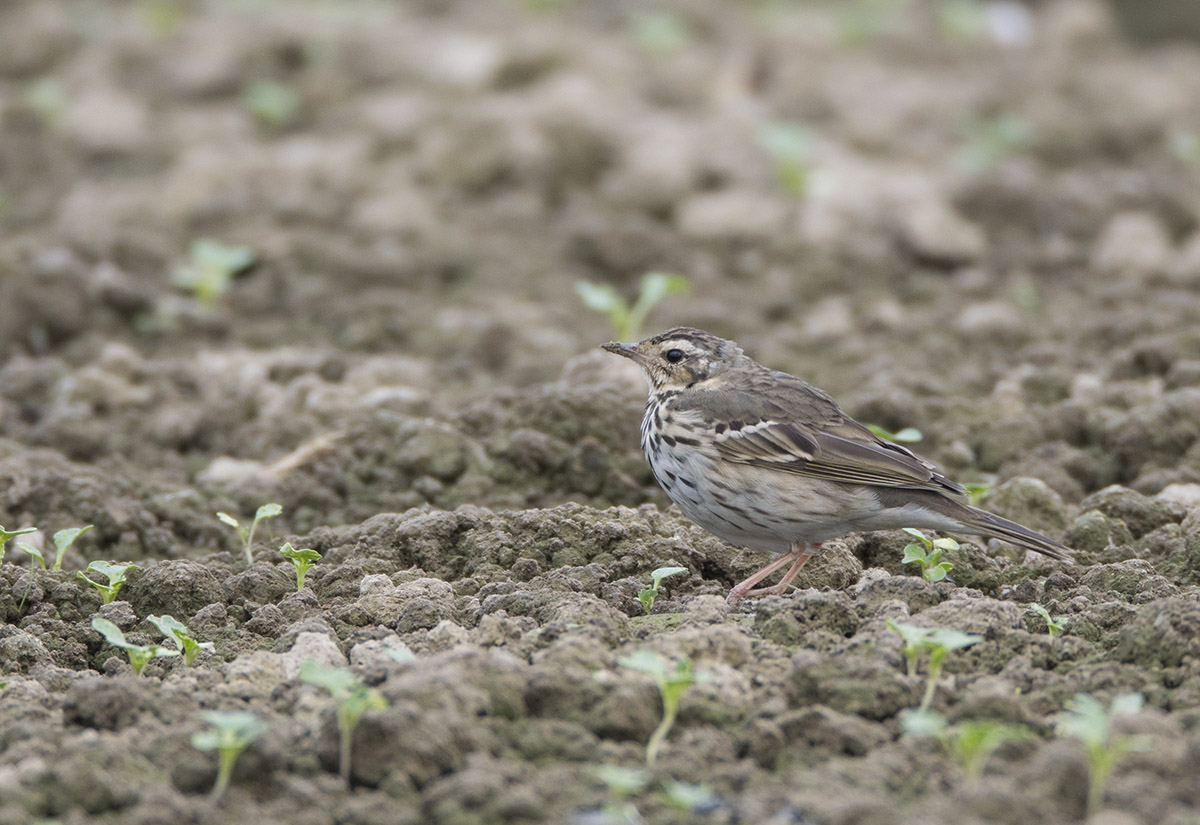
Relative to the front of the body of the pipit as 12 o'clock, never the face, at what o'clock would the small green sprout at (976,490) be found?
The small green sprout is roughly at 5 o'clock from the pipit.

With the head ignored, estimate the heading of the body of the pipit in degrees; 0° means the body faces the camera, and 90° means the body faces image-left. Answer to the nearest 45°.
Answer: approximately 90°

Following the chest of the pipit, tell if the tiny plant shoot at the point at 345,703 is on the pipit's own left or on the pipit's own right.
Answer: on the pipit's own left

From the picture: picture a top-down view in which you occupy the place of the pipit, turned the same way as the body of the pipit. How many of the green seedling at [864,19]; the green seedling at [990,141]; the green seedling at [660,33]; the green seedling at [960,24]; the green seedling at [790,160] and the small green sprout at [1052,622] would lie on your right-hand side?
5

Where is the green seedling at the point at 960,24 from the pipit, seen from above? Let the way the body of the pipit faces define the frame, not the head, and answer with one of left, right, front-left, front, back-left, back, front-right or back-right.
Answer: right

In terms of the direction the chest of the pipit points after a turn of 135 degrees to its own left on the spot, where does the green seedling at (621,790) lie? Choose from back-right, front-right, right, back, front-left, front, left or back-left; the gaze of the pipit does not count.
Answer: front-right

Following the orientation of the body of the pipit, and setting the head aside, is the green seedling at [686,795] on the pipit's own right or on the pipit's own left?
on the pipit's own left

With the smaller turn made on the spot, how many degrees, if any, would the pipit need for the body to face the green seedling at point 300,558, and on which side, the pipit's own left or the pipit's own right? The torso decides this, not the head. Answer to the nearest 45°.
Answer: approximately 45° to the pipit's own left

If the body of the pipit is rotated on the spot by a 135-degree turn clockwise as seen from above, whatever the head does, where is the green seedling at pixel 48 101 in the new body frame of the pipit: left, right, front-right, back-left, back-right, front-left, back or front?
left

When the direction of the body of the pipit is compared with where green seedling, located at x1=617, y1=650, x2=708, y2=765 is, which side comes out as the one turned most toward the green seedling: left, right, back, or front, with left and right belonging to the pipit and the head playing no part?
left

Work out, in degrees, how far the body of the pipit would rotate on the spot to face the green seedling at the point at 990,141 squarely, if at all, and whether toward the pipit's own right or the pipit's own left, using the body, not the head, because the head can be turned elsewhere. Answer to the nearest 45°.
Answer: approximately 90° to the pipit's own right

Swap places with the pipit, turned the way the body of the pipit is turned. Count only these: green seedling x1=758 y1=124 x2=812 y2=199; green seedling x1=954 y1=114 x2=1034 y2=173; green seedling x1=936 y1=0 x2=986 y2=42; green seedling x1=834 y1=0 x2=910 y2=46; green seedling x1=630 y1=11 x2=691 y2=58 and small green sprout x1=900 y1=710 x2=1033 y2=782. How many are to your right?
5

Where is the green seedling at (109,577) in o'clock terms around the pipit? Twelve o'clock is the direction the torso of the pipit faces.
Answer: The green seedling is roughly at 11 o'clock from the pipit.

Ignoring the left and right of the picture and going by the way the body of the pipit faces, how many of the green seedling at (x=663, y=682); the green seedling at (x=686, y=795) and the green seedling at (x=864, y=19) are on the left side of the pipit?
2

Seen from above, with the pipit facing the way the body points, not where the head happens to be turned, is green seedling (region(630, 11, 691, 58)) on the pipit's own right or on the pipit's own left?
on the pipit's own right

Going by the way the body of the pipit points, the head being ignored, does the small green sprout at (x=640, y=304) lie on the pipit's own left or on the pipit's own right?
on the pipit's own right
